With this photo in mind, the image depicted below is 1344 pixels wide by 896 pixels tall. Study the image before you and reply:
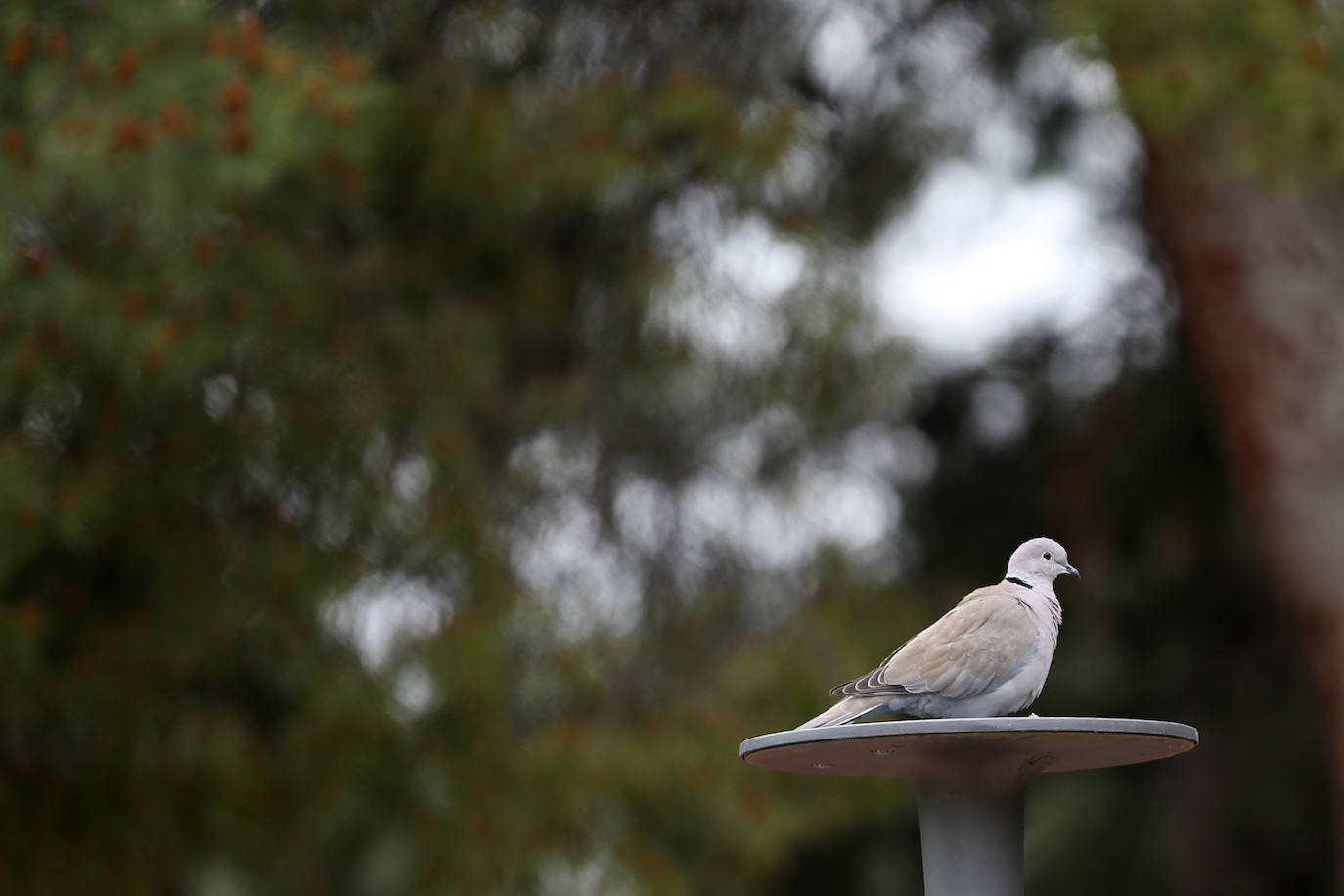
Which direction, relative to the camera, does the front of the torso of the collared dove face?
to the viewer's right
